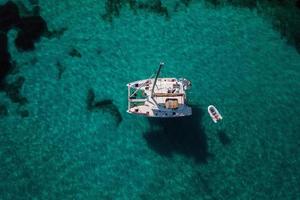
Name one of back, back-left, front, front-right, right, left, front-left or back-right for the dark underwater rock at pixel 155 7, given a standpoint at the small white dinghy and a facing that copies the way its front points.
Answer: front

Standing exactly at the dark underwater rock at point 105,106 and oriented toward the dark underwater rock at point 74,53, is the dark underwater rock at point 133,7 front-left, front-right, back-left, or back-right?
front-right

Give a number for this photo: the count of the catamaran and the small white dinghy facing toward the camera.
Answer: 0

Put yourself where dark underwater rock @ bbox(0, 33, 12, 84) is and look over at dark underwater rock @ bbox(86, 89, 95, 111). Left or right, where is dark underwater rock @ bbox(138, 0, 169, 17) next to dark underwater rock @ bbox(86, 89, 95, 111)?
left

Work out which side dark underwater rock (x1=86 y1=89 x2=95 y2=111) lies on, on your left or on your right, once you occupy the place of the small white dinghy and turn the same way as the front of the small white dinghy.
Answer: on your left

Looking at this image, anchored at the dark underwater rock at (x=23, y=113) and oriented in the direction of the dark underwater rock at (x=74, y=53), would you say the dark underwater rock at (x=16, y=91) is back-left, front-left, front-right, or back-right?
front-left

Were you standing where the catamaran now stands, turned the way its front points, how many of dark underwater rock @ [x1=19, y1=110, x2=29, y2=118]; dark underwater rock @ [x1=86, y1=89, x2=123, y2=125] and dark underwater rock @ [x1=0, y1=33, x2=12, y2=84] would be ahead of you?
3

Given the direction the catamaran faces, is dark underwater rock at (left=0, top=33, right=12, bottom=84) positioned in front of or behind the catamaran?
in front

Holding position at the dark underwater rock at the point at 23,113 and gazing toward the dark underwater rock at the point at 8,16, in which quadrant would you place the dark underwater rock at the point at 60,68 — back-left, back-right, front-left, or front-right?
front-right

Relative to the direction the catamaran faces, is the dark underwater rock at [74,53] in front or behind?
in front

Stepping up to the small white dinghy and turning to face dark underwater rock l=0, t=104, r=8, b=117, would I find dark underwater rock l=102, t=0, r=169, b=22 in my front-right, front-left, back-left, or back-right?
front-right

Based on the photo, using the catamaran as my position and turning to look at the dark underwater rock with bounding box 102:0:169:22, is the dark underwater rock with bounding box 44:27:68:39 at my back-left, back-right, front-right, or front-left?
front-left

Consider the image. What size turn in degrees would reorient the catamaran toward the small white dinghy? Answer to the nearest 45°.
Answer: approximately 180°

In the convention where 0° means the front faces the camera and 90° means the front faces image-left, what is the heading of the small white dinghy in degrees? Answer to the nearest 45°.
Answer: approximately 135°

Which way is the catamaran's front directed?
to the viewer's left

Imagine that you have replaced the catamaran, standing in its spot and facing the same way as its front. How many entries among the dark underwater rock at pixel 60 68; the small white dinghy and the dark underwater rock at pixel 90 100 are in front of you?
2
